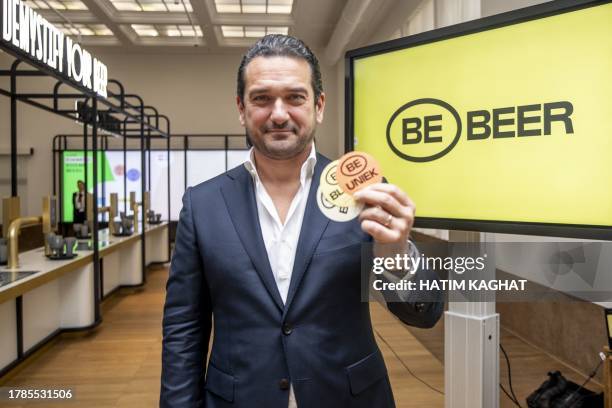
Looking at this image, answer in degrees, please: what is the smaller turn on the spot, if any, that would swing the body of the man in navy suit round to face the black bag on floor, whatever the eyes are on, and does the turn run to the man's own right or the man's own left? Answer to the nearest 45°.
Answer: approximately 135° to the man's own left

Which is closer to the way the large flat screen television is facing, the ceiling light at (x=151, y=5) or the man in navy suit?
the man in navy suit

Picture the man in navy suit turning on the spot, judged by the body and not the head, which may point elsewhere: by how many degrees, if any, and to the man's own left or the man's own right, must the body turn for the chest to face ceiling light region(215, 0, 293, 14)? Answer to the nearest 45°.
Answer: approximately 180°

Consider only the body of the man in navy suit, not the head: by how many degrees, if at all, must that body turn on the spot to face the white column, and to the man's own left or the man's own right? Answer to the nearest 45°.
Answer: approximately 135° to the man's own left

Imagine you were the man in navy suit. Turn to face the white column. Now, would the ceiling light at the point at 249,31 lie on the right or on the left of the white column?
left

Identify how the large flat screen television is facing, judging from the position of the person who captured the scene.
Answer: facing the viewer and to the left of the viewer

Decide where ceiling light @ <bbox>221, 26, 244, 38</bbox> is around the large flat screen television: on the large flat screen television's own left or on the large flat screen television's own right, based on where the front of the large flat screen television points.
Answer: on the large flat screen television's own right

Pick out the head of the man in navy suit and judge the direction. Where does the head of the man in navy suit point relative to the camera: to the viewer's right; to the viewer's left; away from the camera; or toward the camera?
toward the camera

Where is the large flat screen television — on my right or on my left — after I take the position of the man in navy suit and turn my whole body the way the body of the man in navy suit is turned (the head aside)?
on my left

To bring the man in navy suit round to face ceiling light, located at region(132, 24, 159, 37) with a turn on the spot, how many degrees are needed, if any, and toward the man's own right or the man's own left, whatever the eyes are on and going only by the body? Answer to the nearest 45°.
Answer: approximately 180°

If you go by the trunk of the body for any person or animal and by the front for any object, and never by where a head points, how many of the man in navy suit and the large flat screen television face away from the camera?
0

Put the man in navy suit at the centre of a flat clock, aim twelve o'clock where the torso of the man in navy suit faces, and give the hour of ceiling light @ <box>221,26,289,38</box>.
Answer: The ceiling light is roughly at 6 o'clock from the man in navy suit.

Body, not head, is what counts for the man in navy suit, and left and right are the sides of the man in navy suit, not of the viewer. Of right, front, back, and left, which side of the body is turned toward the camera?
front
